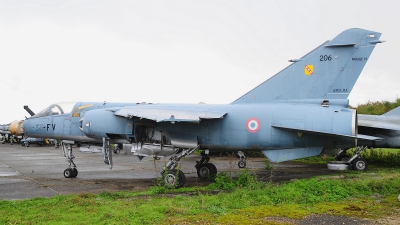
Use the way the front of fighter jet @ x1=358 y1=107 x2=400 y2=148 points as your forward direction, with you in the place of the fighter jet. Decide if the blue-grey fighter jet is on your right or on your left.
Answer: on your left

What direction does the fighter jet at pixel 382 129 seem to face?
to the viewer's left
